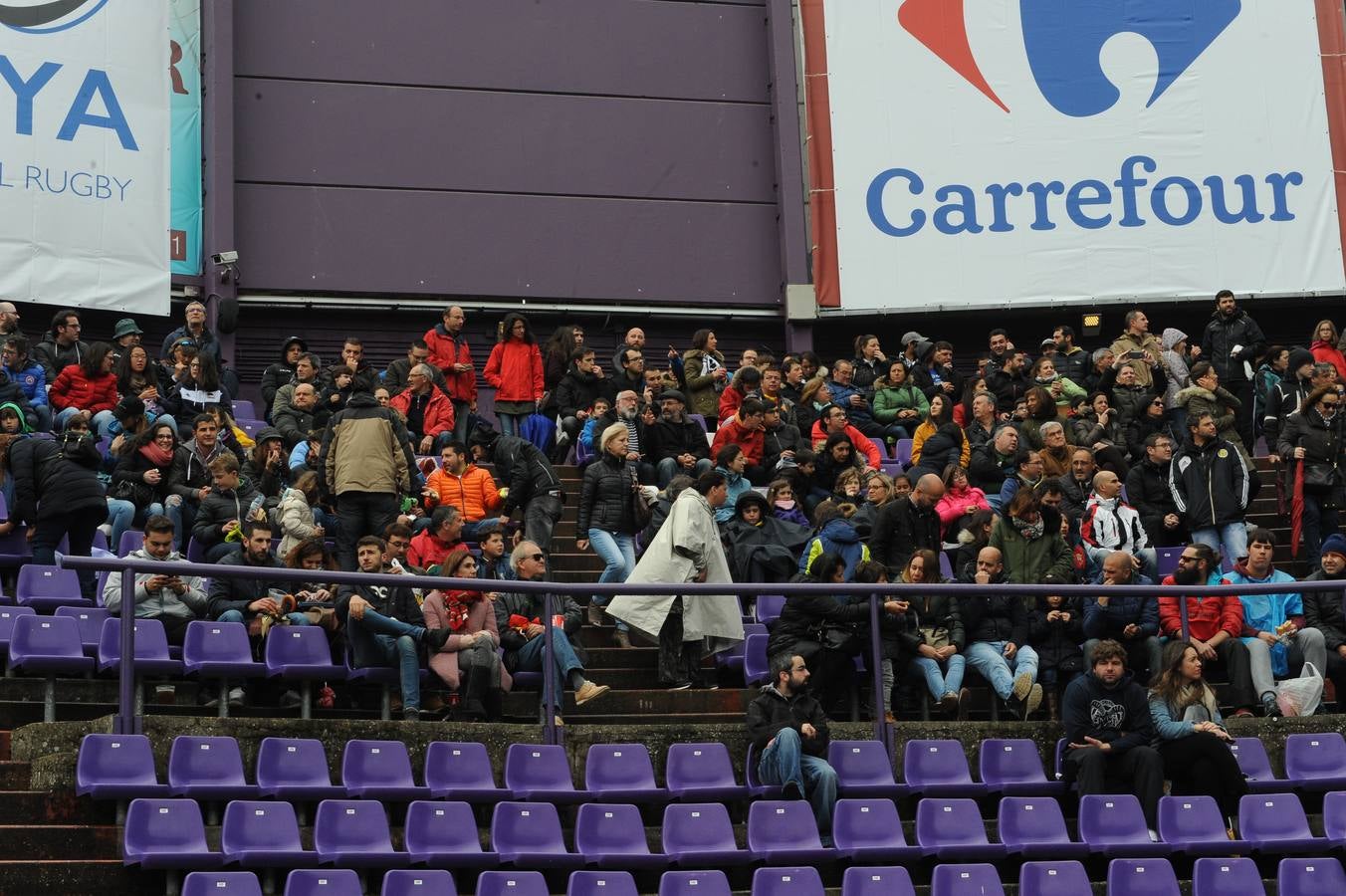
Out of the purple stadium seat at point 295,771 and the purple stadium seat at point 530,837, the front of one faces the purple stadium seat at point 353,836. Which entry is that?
the purple stadium seat at point 295,771

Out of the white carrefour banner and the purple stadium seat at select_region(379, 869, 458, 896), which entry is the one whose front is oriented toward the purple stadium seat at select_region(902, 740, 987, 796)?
the white carrefour banner

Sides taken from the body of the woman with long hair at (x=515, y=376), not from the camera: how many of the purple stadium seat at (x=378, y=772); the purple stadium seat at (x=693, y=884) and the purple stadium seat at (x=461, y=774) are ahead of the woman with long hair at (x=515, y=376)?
3

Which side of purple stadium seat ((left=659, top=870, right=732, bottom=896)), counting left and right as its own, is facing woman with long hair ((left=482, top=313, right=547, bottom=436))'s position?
back
